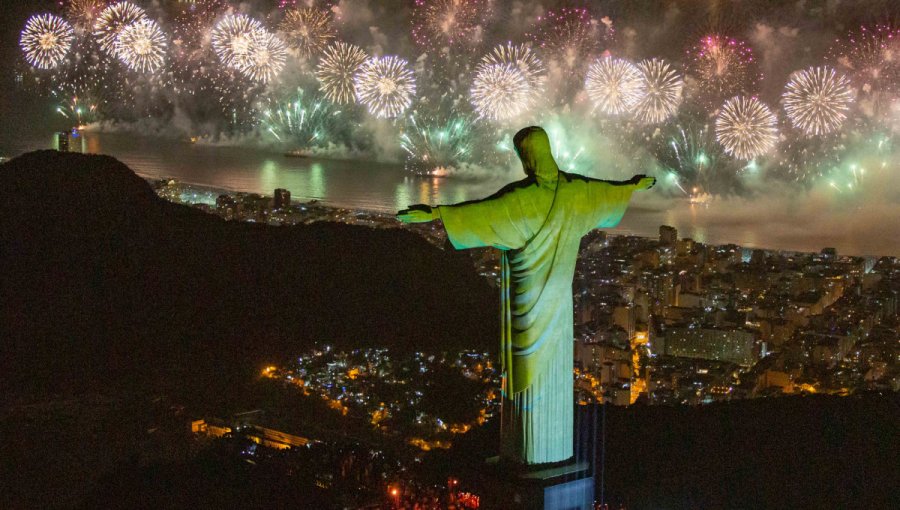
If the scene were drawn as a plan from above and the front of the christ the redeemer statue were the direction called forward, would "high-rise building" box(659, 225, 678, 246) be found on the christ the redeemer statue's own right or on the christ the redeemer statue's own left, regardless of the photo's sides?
on the christ the redeemer statue's own right

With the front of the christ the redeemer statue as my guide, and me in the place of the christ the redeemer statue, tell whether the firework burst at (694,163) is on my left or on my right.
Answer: on my right

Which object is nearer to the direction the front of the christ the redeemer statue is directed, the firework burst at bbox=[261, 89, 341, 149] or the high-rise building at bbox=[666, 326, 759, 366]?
the firework burst

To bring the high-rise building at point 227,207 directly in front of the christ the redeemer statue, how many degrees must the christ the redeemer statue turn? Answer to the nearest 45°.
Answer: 0° — it already faces it

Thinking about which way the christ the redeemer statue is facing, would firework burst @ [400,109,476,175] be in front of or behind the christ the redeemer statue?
in front

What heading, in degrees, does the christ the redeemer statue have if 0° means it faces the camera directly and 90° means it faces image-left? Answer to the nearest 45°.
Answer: approximately 135°

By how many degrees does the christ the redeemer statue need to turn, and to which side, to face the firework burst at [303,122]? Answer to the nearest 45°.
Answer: approximately 45° to its right
